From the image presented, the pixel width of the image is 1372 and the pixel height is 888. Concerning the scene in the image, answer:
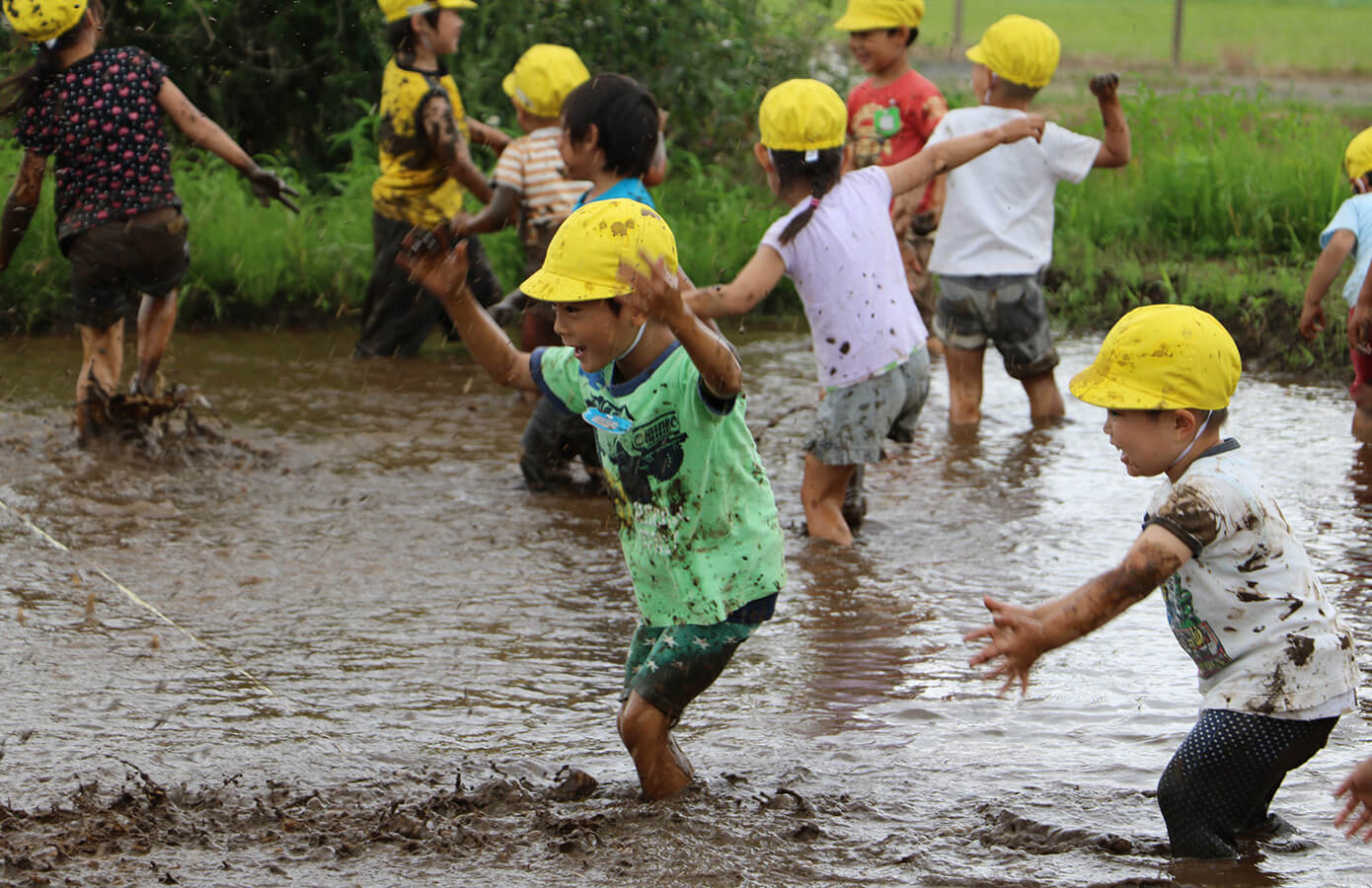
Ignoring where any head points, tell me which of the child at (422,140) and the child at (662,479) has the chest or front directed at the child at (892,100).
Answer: the child at (422,140)

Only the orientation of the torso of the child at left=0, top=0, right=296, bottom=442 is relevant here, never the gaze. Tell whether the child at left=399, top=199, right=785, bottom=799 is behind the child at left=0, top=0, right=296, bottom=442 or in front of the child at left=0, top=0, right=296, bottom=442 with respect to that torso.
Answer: behind

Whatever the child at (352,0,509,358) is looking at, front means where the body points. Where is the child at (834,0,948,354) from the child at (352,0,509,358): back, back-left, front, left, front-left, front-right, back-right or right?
front

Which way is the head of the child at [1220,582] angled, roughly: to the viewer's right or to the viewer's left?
to the viewer's left

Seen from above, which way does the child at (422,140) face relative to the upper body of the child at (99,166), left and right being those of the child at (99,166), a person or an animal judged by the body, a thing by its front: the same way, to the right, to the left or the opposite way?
to the right

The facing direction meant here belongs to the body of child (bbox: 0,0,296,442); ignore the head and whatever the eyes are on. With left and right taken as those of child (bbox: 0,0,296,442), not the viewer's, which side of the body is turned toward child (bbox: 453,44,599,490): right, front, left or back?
right

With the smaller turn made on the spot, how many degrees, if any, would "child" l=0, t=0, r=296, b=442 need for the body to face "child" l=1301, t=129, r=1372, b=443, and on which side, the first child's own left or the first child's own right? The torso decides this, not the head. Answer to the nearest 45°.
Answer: approximately 90° to the first child's own right

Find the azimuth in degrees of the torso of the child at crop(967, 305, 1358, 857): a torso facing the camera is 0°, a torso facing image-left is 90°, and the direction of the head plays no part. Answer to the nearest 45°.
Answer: approximately 90°

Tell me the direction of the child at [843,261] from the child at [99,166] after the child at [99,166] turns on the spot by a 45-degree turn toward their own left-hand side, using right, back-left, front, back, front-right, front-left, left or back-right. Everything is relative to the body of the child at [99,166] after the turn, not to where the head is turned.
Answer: back

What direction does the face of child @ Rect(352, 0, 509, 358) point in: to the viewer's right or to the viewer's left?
to the viewer's right

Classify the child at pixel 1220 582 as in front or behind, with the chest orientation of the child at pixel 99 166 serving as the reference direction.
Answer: behind

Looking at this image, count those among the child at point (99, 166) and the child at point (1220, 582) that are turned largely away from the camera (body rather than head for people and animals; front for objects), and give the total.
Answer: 1

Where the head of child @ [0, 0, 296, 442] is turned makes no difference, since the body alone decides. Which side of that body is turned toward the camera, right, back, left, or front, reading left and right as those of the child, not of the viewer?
back

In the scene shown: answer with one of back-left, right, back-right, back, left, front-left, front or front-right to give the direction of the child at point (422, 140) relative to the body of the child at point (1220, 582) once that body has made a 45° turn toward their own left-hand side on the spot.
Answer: right

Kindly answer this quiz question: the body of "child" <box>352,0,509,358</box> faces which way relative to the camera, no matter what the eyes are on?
to the viewer's right

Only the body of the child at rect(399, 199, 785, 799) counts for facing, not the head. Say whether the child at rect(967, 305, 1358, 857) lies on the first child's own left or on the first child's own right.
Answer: on the first child's own left

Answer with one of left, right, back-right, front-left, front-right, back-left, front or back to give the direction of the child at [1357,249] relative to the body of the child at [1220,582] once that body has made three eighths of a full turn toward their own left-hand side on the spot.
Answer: back-left
